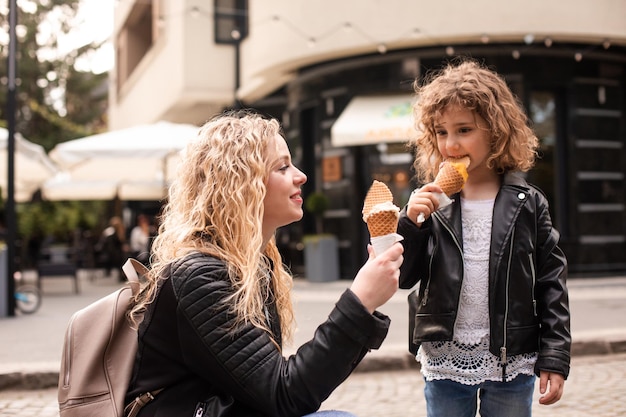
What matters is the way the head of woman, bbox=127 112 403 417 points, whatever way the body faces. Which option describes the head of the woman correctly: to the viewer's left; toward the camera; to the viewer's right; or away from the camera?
to the viewer's right

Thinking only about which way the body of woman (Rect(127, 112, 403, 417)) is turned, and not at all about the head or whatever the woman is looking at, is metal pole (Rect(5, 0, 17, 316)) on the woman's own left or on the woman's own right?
on the woman's own left

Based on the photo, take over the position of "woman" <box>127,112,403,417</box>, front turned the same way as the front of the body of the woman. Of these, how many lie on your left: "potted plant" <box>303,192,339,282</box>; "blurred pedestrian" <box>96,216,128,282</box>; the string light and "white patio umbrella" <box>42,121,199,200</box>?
4

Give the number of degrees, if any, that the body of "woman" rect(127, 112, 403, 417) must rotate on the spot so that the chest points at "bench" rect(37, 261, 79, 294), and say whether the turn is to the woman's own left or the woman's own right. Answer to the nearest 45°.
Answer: approximately 90° to the woman's own left

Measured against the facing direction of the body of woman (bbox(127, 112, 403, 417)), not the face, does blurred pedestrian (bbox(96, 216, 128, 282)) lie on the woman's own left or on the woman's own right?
on the woman's own left

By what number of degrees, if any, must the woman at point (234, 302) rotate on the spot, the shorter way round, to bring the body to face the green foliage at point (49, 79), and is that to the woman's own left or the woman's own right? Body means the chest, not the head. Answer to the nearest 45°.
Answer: approximately 90° to the woman's own left

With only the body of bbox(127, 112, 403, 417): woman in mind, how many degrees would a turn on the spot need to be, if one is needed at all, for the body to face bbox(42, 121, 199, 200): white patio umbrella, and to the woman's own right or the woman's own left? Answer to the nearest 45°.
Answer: approximately 90° to the woman's own left

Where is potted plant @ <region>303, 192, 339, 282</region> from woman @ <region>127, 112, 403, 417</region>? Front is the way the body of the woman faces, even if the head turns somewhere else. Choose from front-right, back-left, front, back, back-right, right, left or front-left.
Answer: left

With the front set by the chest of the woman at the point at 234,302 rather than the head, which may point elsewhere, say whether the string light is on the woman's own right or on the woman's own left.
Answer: on the woman's own left

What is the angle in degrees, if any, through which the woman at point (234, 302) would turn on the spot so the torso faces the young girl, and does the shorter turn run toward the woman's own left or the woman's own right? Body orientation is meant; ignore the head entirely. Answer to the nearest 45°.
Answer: approximately 45° to the woman's own left

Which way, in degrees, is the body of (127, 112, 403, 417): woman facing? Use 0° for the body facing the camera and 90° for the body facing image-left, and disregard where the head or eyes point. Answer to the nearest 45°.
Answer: approximately 270°

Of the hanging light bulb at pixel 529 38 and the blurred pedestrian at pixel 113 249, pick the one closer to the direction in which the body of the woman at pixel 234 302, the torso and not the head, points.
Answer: the hanging light bulb

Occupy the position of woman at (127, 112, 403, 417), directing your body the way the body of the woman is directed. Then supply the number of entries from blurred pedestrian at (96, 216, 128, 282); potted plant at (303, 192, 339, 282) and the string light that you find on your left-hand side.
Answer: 3
